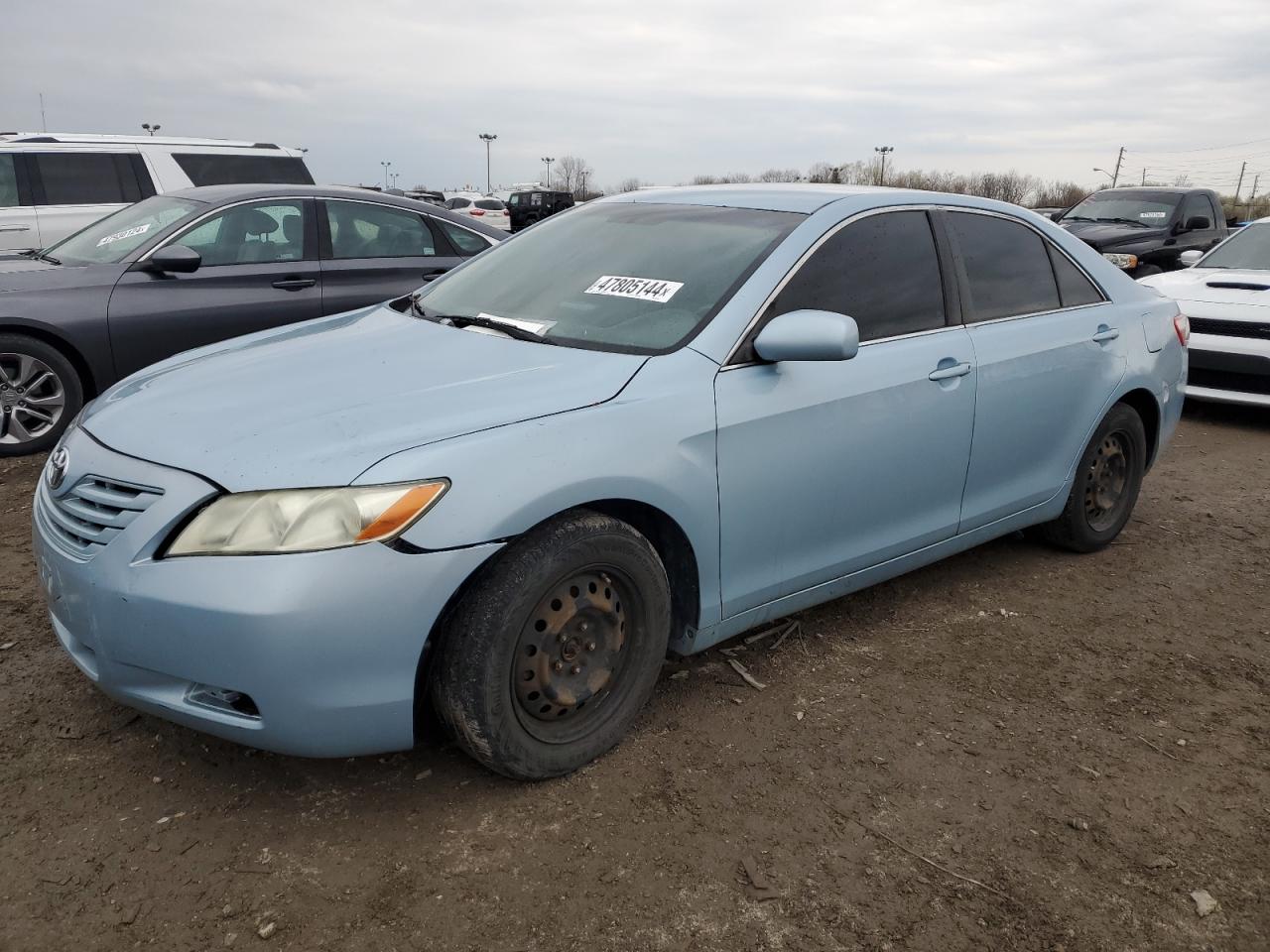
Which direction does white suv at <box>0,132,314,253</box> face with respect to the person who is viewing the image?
facing to the left of the viewer

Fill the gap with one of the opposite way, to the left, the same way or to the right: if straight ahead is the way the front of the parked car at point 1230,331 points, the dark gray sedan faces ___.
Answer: the same way

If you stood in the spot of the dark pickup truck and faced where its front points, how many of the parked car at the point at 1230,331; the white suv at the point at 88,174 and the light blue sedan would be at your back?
0

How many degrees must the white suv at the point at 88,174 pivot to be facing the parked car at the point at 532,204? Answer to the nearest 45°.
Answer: approximately 135° to its right

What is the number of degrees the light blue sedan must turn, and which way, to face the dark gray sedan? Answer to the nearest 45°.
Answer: approximately 90° to its right

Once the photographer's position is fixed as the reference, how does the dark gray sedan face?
facing to the left of the viewer

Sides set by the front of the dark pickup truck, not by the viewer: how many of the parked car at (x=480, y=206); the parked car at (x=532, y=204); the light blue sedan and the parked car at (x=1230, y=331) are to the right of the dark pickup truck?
2

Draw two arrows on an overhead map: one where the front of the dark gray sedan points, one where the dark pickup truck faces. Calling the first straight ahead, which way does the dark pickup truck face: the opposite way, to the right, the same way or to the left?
the same way

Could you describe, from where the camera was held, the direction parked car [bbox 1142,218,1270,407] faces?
facing the viewer and to the left of the viewer

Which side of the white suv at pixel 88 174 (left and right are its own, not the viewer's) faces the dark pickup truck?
back

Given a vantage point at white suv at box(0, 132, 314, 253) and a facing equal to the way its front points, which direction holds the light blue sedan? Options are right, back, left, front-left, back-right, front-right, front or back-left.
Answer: left

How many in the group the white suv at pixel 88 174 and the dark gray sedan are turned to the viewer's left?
2

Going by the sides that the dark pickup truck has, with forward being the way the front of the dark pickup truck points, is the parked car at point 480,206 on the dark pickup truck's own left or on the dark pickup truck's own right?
on the dark pickup truck's own right
